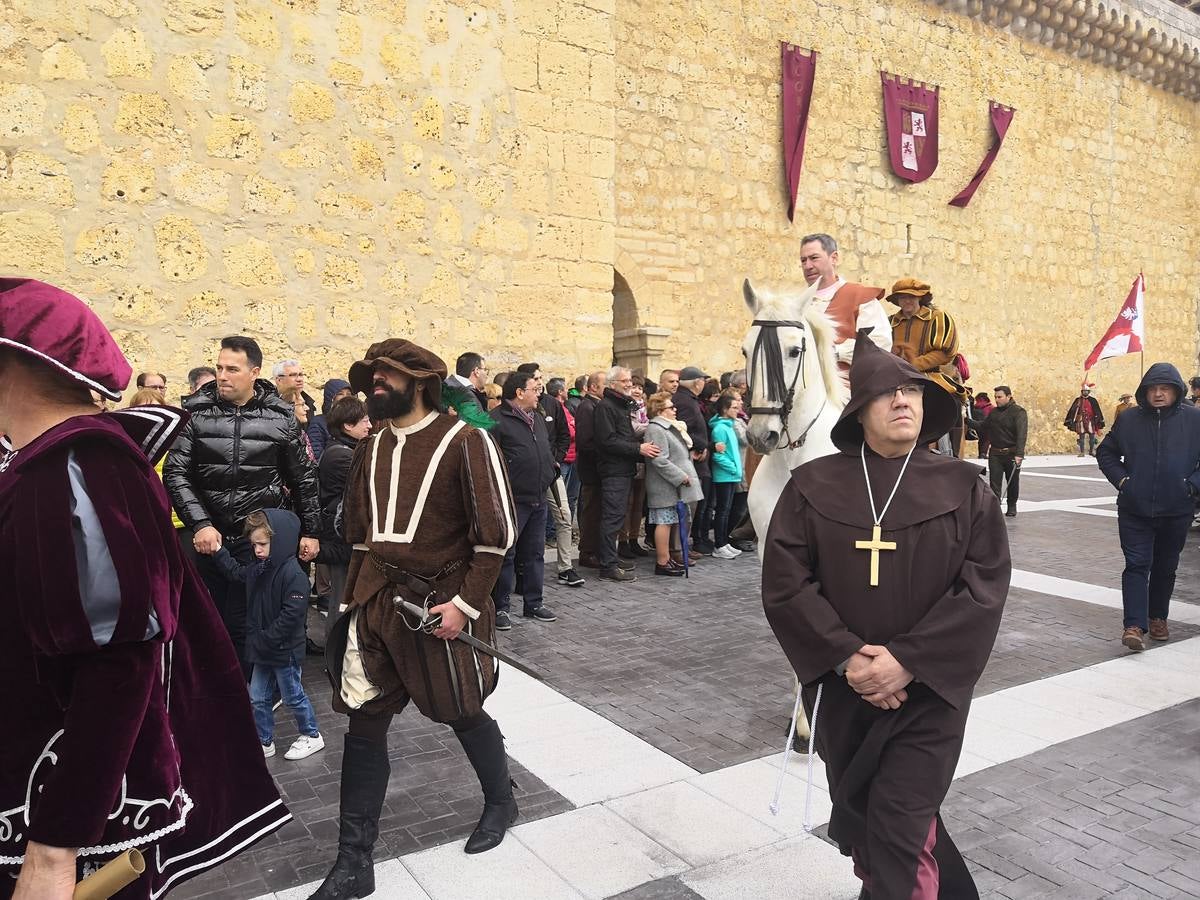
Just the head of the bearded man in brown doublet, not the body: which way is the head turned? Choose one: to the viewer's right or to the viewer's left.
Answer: to the viewer's left

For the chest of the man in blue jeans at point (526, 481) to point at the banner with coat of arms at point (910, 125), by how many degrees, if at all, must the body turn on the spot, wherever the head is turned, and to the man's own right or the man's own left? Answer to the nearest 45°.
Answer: approximately 90° to the man's own left

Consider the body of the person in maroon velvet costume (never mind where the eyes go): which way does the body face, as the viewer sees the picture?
to the viewer's left

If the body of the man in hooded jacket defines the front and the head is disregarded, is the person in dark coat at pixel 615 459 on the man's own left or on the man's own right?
on the man's own right

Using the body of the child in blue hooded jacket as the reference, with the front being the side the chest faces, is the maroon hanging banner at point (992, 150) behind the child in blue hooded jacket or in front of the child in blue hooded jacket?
behind

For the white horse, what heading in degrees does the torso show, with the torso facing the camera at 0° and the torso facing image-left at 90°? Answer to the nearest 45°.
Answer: approximately 45°

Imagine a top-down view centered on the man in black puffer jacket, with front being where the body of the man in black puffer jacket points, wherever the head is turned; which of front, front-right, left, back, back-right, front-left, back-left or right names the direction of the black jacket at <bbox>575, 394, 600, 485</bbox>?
back-left
